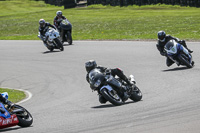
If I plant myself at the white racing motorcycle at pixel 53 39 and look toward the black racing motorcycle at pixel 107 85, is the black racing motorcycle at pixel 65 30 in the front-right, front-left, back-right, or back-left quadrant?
back-left

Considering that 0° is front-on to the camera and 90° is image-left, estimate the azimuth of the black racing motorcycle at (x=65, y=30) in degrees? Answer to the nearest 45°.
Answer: approximately 0°

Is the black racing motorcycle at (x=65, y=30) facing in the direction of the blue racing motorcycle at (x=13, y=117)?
yes
